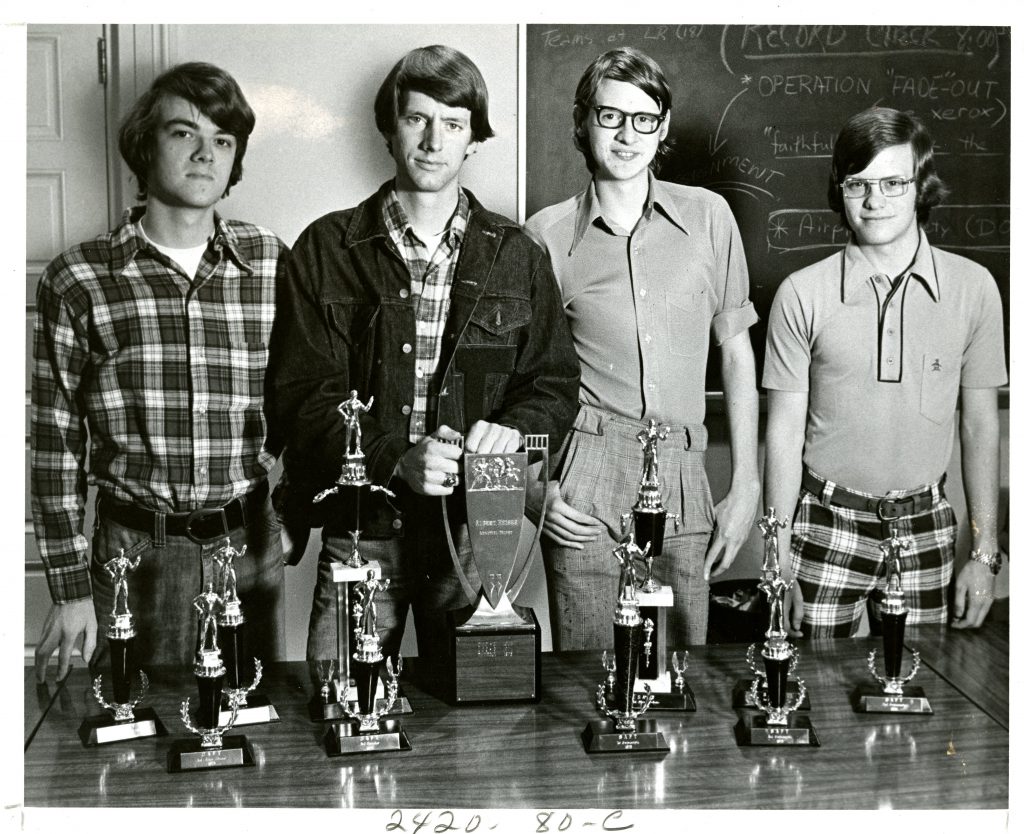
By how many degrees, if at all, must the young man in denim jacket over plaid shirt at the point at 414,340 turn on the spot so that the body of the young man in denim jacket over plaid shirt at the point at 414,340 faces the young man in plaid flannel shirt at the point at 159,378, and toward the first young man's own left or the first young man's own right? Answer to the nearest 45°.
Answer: approximately 90° to the first young man's own right

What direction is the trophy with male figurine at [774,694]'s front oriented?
toward the camera

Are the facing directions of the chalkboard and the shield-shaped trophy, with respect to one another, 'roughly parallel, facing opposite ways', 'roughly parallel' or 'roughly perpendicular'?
roughly parallel

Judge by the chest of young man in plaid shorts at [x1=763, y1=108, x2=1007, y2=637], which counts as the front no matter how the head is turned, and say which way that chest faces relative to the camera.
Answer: toward the camera

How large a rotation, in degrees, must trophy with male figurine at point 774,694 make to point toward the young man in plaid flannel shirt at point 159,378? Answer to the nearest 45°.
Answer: approximately 90° to its right

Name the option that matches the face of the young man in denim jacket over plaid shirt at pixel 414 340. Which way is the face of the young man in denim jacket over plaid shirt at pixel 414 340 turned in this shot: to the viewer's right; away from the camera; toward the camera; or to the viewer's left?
toward the camera

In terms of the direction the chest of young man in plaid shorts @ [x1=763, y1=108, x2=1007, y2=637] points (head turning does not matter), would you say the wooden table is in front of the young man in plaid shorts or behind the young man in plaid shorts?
in front

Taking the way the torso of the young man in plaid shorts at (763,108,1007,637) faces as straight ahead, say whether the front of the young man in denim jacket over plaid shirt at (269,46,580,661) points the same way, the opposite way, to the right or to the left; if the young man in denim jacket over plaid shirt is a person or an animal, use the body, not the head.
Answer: the same way

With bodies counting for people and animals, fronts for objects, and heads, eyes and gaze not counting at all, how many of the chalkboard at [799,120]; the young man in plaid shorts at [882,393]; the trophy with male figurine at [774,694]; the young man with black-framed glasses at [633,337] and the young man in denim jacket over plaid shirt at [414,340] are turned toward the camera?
5

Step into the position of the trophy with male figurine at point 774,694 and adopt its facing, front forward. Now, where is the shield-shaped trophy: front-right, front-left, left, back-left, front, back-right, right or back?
right

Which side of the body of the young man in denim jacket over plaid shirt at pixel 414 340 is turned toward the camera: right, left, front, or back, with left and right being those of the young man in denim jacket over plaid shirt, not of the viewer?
front

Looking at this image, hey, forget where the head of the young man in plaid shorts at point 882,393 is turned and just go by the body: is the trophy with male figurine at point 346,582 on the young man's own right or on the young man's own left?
on the young man's own right

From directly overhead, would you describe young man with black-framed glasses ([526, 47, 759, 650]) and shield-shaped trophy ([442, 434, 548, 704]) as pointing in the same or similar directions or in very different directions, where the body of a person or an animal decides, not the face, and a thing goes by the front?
same or similar directions
